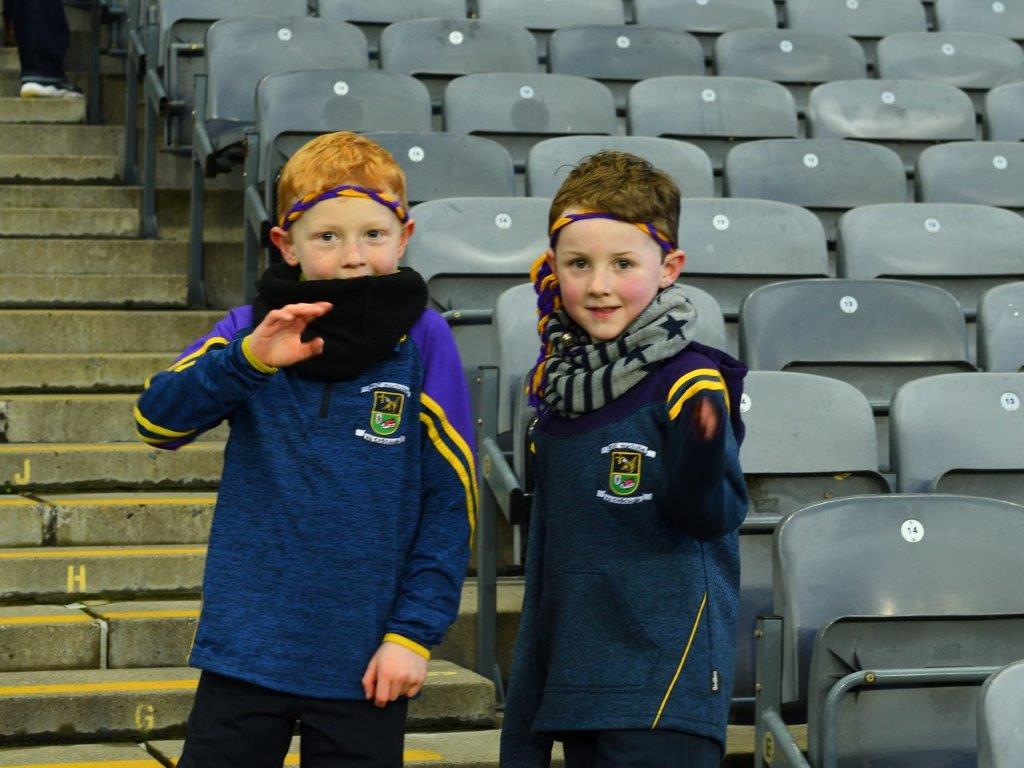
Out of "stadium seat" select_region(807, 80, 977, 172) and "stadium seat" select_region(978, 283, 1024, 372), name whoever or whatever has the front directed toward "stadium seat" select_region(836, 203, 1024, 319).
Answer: "stadium seat" select_region(807, 80, 977, 172)

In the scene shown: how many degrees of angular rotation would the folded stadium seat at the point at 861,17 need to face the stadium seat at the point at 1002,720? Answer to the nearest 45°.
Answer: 0° — it already faces it

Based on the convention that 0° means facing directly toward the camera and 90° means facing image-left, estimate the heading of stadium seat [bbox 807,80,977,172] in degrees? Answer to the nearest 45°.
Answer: approximately 0°

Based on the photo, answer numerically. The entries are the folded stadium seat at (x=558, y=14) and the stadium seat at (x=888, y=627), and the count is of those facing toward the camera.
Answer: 2

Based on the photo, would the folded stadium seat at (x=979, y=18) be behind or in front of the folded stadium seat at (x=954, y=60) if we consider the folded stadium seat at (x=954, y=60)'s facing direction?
behind

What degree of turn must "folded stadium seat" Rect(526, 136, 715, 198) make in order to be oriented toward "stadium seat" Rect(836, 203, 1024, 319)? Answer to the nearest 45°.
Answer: approximately 90° to its left

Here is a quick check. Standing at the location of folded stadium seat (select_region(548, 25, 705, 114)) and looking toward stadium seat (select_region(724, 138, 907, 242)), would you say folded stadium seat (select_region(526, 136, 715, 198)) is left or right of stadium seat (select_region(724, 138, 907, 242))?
right

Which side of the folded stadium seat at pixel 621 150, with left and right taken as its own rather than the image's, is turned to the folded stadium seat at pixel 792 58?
back

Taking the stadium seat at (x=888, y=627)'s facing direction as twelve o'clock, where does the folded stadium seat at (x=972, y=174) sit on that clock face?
The folded stadium seat is roughly at 6 o'clock from the stadium seat.

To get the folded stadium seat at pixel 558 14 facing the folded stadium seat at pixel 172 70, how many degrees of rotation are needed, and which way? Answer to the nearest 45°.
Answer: approximately 45° to its right

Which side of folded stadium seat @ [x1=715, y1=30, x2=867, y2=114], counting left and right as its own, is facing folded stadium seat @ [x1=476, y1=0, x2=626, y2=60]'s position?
right
